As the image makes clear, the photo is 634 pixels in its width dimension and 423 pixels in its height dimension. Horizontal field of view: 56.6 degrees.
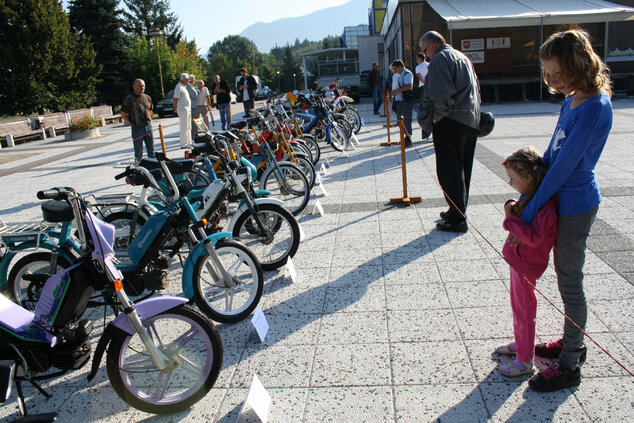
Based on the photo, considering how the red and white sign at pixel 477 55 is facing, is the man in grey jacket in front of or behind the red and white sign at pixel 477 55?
in front

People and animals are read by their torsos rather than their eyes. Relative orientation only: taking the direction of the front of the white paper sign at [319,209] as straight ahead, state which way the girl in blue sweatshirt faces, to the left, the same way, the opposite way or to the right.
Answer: the opposite way

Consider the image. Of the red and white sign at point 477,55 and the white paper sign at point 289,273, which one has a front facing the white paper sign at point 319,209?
the red and white sign

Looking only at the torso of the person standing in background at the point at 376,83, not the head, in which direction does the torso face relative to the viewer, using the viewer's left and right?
facing the viewer

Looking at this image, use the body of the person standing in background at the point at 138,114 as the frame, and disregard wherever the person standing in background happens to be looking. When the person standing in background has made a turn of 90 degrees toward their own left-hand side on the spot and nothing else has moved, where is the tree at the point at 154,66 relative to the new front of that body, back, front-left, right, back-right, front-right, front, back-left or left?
front-left

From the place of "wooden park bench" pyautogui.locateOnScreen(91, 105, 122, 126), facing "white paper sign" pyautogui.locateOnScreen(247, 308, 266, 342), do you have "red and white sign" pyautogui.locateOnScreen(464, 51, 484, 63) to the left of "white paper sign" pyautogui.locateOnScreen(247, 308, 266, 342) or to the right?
left

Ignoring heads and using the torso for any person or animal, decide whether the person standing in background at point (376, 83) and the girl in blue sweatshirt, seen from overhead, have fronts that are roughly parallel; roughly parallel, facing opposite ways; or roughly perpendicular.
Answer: roughly perpendicular

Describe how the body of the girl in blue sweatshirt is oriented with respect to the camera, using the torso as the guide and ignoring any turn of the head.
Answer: to the viewer's left

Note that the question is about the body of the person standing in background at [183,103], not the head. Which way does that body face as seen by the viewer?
to the viewer's right

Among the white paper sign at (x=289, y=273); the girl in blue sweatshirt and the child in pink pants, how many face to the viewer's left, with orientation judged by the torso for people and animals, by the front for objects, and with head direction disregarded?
2

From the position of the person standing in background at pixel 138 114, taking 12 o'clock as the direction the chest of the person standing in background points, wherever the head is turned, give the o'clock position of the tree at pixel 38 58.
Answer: The tree is roughly at 7 o'clock from the person standing in background.

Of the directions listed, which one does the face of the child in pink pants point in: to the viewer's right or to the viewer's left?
to the viewer's left

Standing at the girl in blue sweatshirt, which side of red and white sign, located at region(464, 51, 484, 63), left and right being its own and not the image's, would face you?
front

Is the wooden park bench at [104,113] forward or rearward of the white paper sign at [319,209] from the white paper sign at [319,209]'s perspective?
rearward

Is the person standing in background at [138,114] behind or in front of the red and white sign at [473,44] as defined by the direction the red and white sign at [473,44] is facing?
in front

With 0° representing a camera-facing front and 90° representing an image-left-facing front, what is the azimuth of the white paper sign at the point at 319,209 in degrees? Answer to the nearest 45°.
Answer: approximately 315°

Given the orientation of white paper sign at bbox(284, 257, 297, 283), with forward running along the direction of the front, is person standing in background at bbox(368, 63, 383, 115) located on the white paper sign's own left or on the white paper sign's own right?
on the white paper sign's own left

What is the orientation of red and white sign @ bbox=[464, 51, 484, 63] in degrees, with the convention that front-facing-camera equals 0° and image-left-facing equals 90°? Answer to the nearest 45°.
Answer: approximately 0°

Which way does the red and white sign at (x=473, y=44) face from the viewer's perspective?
toward the camera

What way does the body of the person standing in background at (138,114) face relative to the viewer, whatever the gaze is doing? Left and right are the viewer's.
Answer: facing the viewer and to the right of the viewer
